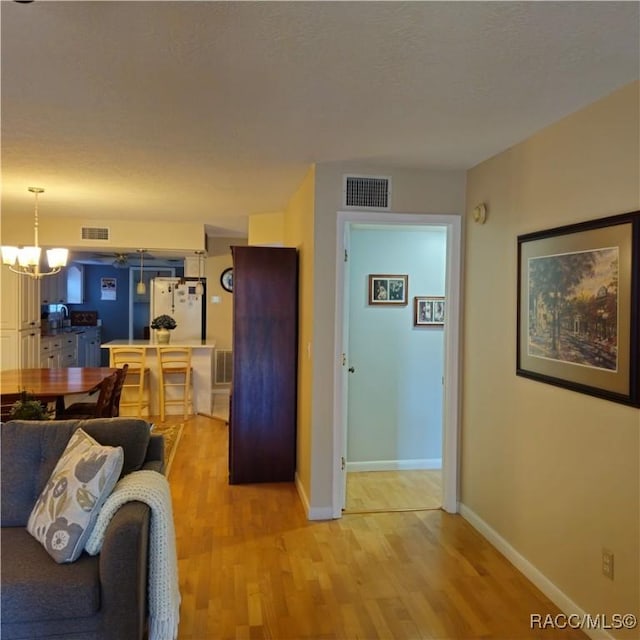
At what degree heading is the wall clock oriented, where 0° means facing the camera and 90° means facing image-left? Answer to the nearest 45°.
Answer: approximately 0°

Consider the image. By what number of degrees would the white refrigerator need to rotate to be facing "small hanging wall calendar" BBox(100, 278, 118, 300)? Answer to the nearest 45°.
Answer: approximately 135° to its right

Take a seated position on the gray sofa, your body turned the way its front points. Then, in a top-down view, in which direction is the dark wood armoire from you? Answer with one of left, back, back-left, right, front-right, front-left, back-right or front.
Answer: back-left

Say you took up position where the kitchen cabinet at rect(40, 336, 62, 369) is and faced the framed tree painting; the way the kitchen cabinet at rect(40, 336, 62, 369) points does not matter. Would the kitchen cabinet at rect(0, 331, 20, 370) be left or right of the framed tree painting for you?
right

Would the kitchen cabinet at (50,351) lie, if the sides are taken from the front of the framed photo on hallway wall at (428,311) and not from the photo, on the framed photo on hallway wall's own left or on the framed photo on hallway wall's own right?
on the framed photo on hallway wall's own right

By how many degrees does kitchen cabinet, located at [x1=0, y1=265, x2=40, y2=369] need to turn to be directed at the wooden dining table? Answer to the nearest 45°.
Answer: approximately 45° to its right

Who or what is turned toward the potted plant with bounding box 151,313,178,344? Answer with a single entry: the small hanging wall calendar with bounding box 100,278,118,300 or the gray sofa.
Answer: the small hanging wall calendar

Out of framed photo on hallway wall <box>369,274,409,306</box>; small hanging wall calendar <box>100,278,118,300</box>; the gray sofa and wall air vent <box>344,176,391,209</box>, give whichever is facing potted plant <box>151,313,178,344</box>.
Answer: the small hanging wall calendar

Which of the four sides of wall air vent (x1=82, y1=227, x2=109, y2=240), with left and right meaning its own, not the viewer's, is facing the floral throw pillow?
front
